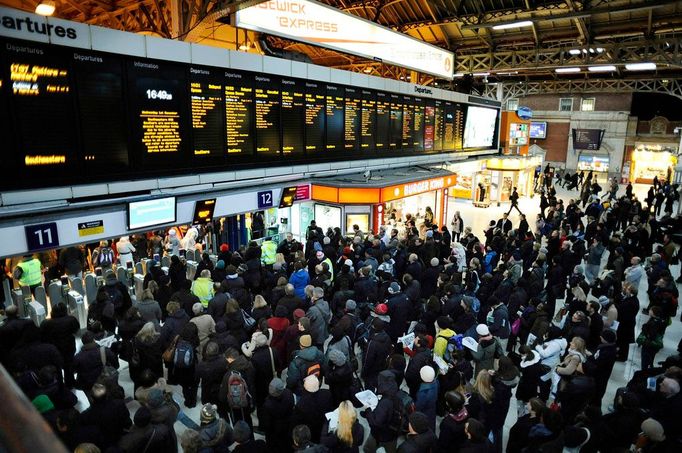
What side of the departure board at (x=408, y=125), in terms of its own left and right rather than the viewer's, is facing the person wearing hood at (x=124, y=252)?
right

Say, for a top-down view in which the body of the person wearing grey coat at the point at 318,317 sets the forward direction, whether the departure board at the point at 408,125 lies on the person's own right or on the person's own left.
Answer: on the person's own right

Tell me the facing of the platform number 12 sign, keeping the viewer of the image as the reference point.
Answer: facing the viewer and to the right of the viewer

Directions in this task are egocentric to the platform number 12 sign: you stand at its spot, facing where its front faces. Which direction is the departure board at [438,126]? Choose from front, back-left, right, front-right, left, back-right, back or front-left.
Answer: left

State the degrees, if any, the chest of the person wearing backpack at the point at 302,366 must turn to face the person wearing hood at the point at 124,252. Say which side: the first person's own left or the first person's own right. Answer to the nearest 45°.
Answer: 0° — they already face them

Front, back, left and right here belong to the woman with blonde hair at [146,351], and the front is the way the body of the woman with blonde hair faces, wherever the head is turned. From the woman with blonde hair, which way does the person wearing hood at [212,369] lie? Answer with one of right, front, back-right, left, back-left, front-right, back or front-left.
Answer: back-right

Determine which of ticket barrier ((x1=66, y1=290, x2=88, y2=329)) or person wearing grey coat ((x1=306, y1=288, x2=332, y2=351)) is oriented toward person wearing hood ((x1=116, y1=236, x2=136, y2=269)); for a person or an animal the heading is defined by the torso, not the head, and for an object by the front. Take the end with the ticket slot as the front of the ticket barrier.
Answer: person wearing grey coat ((x1=306, y1=288, x2=332, y2=351))

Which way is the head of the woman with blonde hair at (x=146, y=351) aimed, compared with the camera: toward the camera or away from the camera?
away from the camera

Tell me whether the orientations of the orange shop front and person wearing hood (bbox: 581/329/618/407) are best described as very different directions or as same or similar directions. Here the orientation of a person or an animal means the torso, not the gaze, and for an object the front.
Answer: very different directions

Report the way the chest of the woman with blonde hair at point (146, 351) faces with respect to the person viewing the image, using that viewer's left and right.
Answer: facing away from the viewer

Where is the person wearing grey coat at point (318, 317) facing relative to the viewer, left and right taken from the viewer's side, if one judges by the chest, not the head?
facing away from the viewer and to the left of the viewer

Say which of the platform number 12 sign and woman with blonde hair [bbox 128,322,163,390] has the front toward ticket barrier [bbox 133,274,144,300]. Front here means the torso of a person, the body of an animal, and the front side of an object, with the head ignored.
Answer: the woman with blonde hair

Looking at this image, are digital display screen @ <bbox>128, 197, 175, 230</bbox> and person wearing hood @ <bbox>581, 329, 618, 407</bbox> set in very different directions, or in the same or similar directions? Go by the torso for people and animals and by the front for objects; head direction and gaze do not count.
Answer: very different directions

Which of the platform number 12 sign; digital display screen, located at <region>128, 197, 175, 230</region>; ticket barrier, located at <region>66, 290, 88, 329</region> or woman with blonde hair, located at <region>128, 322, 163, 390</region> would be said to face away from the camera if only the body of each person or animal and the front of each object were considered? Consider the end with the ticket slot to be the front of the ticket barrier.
the woman with blonde hair
